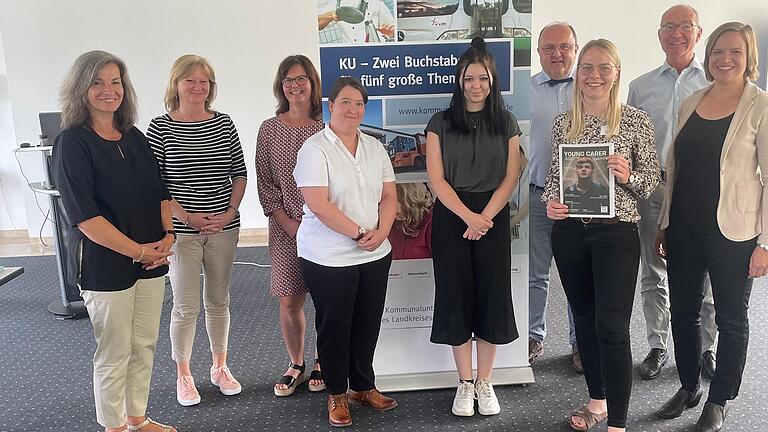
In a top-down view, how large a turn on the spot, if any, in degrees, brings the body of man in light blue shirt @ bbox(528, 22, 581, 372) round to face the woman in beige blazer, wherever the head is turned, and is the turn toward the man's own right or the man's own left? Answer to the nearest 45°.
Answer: approximately 45° to the man's own left

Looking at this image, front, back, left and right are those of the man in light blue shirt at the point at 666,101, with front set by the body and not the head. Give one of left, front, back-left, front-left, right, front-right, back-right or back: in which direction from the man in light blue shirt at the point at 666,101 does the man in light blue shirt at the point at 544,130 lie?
right

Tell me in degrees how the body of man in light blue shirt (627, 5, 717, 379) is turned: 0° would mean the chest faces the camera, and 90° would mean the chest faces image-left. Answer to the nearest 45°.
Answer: approximately 0°

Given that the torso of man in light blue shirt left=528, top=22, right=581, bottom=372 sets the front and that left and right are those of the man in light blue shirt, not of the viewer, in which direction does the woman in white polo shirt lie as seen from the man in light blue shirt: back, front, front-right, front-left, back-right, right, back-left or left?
front-right

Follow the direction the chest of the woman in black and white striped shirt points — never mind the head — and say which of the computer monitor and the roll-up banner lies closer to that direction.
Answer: the roll-up banner

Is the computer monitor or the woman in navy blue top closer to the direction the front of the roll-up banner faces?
the woman in navy blue top
